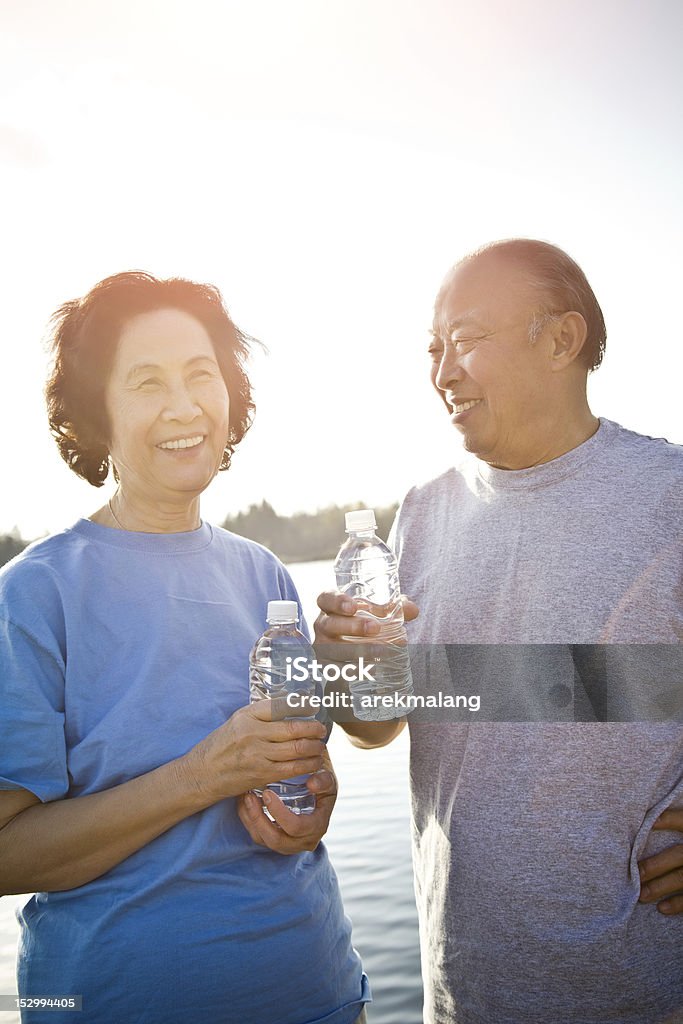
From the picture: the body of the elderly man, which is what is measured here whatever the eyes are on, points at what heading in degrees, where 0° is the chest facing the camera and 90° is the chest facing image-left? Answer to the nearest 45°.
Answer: approximately 45°

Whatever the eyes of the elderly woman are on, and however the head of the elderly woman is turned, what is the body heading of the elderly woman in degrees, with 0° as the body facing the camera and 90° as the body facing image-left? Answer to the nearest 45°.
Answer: approximately 315°

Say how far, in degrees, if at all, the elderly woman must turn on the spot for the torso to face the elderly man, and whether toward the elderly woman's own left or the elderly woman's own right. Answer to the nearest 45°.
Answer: approximately 45° to the elderly woman's own left
